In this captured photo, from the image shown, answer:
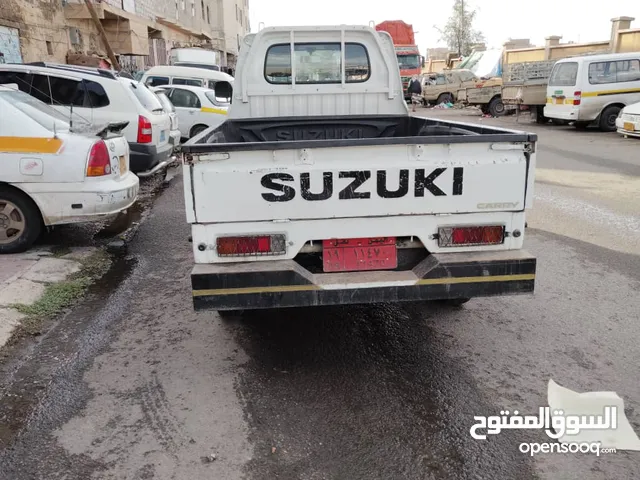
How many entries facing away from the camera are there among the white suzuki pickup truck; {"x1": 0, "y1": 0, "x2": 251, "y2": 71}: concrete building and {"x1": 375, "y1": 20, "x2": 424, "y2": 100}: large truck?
1

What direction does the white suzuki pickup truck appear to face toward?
away from the camera

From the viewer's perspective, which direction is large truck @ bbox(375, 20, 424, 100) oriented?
toward the camera

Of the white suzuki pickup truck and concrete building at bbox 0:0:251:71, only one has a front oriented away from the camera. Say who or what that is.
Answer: the white suzuki pickup truck

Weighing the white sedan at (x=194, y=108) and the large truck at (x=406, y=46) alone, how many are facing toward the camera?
1

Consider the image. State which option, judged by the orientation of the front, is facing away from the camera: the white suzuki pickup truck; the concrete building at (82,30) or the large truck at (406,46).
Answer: the white suzuki pickup truck

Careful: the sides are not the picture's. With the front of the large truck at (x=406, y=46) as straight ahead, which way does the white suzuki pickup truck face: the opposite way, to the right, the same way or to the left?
the opposite way

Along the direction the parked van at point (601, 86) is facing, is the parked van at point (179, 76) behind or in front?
behind

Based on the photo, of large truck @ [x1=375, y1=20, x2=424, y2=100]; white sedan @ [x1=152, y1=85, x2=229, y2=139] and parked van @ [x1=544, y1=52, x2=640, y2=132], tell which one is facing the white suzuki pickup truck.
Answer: the large truck

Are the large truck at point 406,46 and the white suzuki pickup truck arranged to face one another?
yes

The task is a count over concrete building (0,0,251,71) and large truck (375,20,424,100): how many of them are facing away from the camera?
0

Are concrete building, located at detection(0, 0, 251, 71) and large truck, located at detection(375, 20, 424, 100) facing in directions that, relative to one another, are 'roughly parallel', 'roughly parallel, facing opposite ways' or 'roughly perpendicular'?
roughly perpendicular

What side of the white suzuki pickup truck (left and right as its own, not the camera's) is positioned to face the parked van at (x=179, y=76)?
front

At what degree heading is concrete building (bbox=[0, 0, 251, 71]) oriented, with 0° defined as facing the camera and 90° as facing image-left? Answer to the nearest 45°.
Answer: approximately 315°

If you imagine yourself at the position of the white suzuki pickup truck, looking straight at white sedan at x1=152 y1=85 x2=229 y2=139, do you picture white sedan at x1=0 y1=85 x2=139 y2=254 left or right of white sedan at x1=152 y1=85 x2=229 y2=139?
left

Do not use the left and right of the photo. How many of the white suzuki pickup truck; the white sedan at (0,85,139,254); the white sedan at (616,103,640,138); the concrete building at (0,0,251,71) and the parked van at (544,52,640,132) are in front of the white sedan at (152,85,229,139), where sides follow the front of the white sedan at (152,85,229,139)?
1
